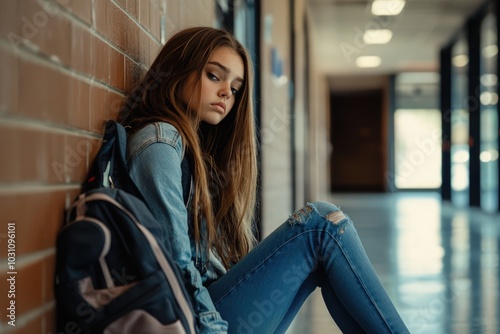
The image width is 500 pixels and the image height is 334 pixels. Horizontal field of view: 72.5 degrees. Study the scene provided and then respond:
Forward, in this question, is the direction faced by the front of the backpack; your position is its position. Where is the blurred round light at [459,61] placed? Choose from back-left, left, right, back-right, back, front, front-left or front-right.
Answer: back

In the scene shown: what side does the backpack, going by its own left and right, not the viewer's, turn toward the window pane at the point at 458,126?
back

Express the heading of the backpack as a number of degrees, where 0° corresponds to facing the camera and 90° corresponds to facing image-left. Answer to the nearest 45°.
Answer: approximately 45°

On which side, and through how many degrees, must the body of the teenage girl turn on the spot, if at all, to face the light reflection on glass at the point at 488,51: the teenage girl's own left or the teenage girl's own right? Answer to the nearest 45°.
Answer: approximately 45° to the teenage girl's own left

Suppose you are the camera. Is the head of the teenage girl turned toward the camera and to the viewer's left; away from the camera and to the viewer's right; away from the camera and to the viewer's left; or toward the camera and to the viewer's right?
toward the camera and to the viewer's right

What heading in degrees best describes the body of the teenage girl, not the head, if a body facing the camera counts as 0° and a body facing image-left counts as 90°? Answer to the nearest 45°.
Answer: approximately 270°

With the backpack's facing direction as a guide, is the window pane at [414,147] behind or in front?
behind
